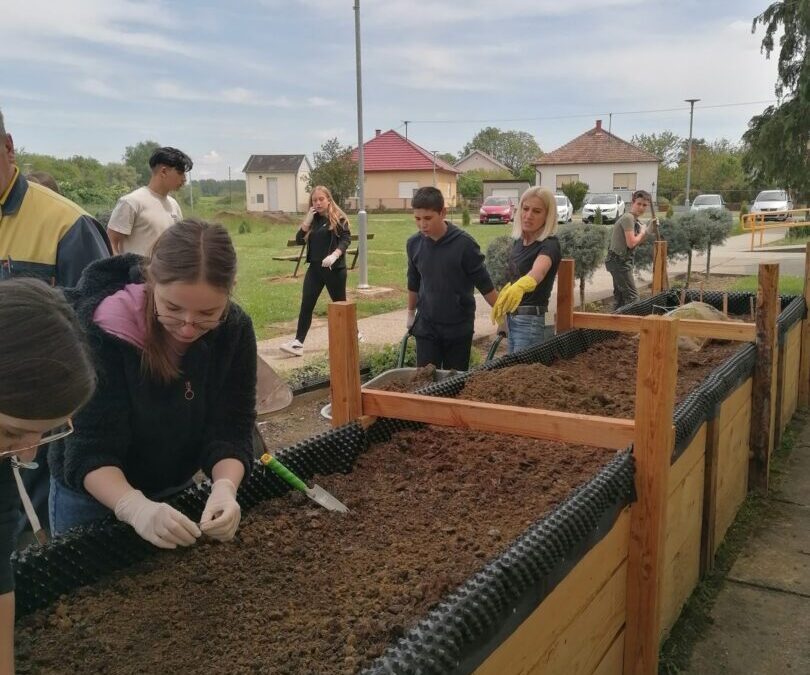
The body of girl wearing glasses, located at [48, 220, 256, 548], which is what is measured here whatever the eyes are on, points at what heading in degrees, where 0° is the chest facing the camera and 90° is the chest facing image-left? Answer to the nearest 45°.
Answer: approximately 315°

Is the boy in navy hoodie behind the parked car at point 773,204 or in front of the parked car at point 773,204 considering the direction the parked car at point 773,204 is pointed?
in front

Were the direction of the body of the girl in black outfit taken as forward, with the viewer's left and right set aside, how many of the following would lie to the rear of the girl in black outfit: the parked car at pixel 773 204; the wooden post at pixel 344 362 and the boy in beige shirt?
1

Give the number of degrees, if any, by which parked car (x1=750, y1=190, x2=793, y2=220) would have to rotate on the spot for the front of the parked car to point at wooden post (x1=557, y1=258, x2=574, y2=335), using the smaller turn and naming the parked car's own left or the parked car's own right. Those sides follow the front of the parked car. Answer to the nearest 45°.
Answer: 0° — it already faces it

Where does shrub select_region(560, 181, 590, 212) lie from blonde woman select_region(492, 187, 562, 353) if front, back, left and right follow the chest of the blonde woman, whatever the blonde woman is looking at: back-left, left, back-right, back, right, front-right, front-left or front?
back-right

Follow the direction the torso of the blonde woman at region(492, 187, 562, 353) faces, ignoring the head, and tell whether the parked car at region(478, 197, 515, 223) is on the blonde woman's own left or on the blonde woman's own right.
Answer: on the blonde woman's own right

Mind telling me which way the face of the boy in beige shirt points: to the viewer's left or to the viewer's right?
to the viewer's right

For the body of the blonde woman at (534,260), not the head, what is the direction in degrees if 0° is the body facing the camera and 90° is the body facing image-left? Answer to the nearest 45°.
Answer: approximately 45°

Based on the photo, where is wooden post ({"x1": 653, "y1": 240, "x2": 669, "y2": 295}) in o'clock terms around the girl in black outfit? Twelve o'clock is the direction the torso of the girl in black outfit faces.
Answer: The wooden post is roughly at 8 o'clock from the girl in black outfit.
